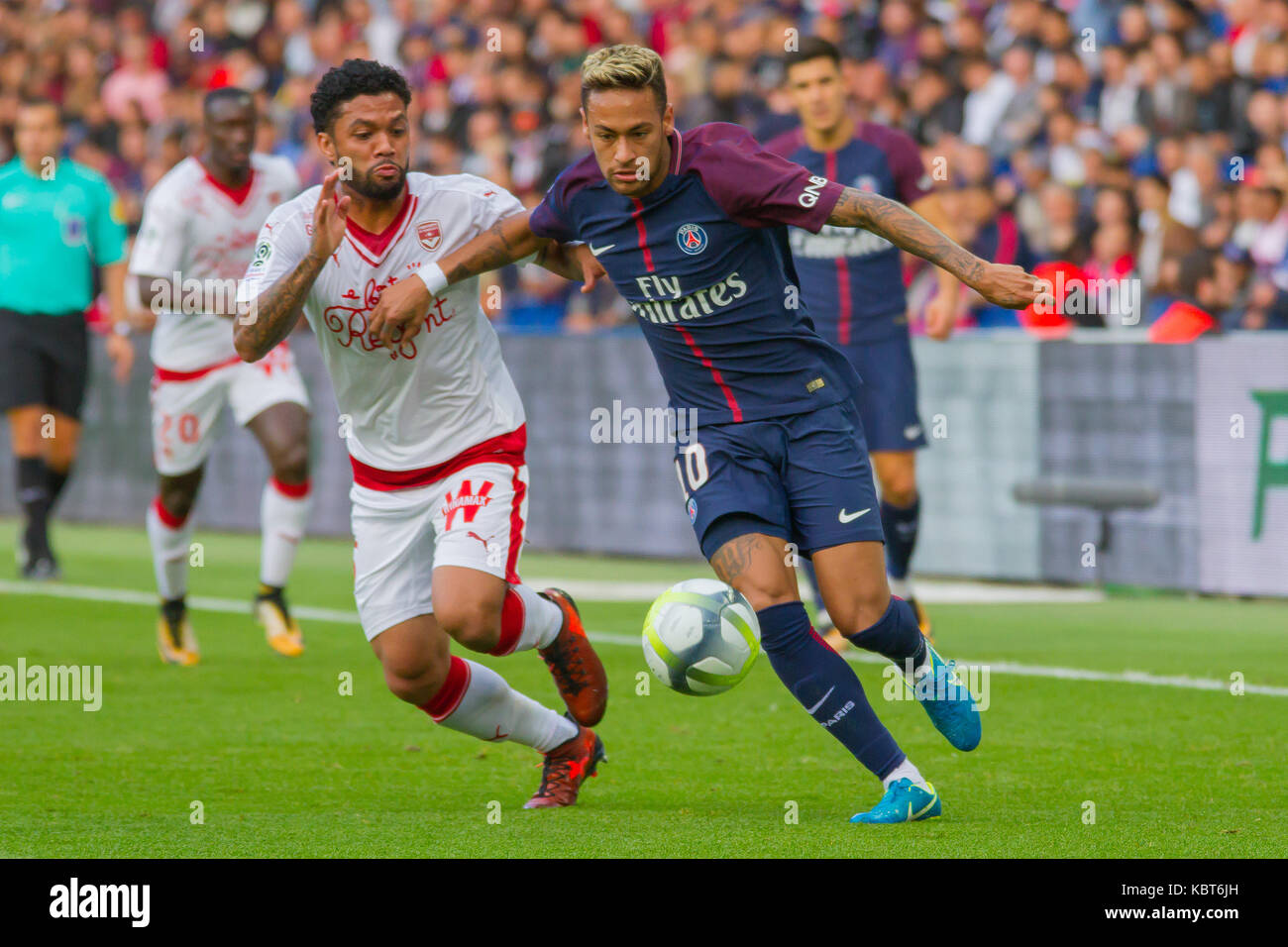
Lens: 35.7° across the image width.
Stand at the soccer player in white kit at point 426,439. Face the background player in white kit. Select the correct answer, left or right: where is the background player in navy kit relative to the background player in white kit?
right

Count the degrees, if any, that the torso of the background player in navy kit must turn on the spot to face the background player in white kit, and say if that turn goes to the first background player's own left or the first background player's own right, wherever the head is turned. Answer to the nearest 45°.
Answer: approximately 90° to the first background player's own right

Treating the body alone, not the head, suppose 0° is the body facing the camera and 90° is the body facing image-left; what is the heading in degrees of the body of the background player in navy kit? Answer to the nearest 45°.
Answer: approximately 0°

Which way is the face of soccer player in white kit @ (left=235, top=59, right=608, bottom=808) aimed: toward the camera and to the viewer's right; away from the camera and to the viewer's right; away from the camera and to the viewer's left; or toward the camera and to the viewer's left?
toward the camera and to the viewer's right

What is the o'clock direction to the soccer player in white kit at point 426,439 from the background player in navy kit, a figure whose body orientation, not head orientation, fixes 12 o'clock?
The soccer player in white kit is roughly at 1 o'clock from the background player in navy kit.
